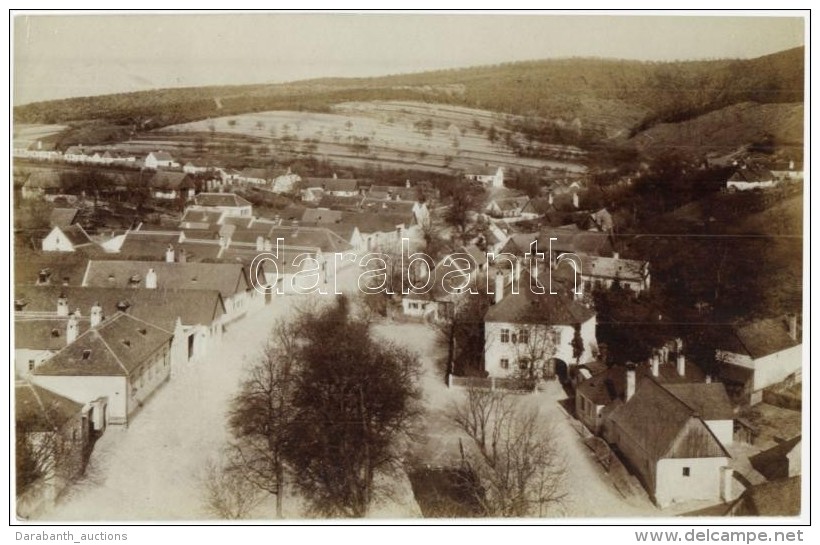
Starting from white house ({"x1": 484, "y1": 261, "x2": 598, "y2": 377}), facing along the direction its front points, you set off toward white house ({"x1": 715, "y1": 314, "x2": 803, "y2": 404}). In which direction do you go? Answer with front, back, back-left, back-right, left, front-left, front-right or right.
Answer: left

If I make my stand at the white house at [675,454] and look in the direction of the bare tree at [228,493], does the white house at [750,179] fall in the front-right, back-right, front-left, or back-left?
back-right

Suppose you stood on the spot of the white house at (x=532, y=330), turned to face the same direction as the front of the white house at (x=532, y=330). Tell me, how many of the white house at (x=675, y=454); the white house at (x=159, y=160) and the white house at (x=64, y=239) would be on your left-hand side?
1

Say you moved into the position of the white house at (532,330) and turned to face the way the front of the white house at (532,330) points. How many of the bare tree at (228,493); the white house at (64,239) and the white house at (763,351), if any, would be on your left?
1

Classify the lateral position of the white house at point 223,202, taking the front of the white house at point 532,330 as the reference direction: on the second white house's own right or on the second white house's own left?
on the second white house's own right

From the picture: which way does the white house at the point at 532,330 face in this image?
toward the camera
